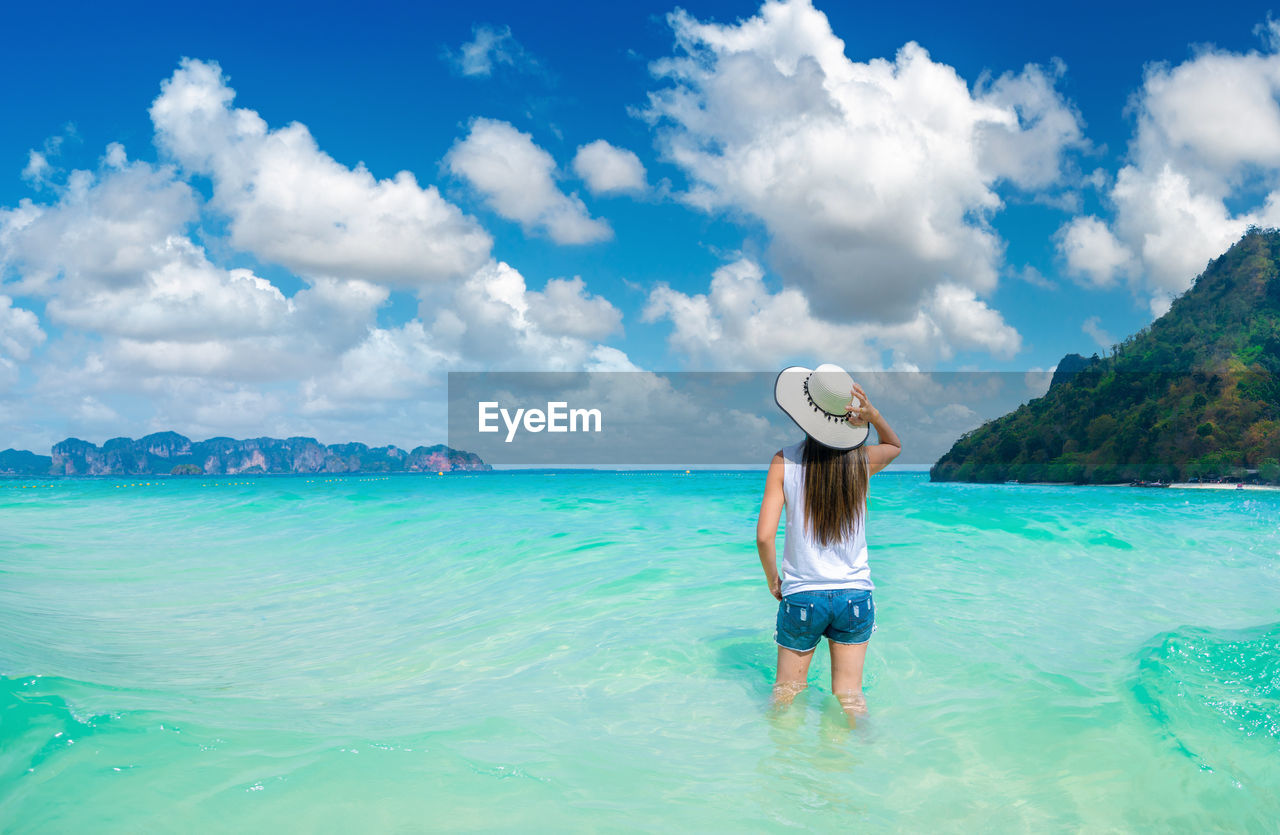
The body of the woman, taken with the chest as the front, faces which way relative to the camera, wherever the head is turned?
away from the camera

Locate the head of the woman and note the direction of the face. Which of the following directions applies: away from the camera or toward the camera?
away from the camera
